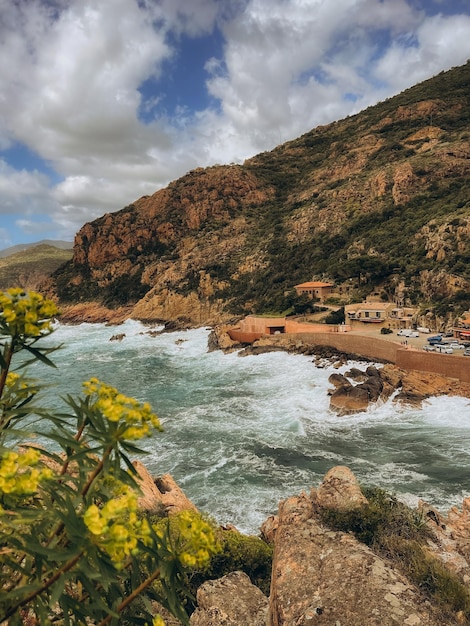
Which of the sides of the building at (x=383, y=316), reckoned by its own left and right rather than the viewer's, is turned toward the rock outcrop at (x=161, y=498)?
front

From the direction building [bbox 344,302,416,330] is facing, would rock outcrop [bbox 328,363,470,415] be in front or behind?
in front

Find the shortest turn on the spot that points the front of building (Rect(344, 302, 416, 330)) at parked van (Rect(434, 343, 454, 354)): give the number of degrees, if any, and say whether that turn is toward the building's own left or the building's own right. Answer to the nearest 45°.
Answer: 0° — it already faces it

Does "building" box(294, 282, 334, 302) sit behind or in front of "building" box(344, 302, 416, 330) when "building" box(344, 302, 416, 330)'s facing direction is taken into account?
behind

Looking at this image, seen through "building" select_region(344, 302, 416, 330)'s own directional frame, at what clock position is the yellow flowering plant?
The yellow flowering plant is roughly at 12 o'clock from the building.

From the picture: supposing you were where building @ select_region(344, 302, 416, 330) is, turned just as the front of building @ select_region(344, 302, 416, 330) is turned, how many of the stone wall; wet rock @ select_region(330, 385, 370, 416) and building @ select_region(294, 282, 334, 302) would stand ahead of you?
2

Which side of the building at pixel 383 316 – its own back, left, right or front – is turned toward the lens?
front

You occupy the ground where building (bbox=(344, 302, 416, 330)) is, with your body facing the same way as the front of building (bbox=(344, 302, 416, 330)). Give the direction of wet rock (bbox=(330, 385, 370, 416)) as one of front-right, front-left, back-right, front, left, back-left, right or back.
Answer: front

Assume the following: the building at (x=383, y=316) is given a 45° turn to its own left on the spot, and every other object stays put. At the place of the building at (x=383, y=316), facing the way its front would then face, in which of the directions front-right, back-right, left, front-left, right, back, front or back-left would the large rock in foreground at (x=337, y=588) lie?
front-right

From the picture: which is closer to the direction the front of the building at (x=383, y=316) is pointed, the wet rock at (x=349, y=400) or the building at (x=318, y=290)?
the wet rock

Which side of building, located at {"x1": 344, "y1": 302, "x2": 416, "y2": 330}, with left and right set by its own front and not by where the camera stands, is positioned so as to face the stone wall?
front
